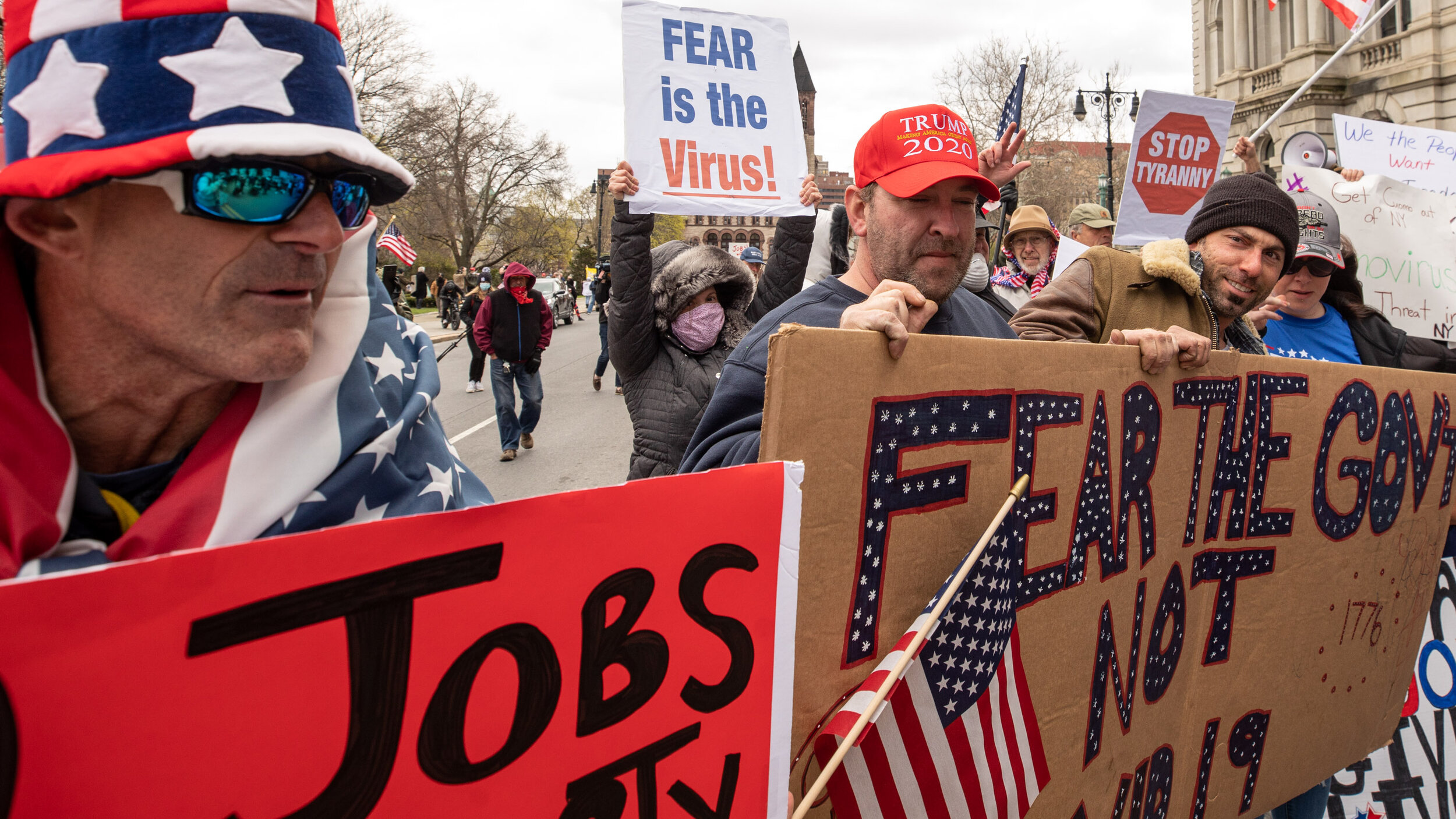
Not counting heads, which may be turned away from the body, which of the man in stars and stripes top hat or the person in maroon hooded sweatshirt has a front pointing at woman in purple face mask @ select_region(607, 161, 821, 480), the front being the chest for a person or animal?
the person in maroon hooded sweatshirt

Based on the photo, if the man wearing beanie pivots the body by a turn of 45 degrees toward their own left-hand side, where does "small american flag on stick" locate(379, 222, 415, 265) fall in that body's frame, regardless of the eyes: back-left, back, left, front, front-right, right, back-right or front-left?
back-left

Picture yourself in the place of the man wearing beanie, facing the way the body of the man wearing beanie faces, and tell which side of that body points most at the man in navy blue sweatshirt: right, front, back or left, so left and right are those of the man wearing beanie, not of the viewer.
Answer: right

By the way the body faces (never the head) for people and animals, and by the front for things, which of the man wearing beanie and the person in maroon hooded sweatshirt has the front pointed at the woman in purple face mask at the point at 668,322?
the person in maroon hooded sweatshirt

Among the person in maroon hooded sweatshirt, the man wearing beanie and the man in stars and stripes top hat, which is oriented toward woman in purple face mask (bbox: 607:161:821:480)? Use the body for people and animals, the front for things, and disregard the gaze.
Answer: the person in maroon hooded sweatshirt
